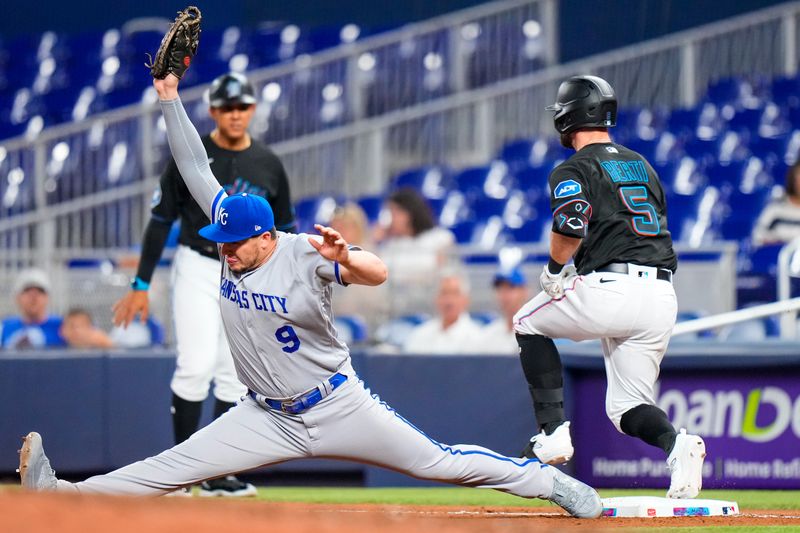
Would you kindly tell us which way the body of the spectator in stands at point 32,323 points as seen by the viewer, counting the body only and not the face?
toward the camera

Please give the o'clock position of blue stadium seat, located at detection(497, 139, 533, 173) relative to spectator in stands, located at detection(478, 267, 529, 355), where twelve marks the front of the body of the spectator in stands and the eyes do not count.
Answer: The blue stadium seat is roughly at 6 o'clock from the spectator in stands.

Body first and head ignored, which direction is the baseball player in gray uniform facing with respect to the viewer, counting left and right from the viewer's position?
facing the viewer and to the left of the viewer

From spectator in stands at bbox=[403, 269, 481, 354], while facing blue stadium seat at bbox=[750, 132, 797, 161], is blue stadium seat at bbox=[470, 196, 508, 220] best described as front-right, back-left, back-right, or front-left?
front-left

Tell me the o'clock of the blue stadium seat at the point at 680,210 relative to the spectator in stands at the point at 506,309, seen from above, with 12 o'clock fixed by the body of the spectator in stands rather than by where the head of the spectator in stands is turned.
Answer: The blue stadium seat is roughly at 7 o'clock from the spectator in stands.

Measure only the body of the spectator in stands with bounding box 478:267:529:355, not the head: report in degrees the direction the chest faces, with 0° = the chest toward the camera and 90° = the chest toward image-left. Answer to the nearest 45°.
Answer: approximately 0°

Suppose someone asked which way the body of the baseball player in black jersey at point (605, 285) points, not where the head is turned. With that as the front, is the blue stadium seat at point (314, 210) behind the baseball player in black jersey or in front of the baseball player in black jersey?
in front

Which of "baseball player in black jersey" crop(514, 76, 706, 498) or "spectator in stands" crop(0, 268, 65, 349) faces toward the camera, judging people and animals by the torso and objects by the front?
the spectator in stands

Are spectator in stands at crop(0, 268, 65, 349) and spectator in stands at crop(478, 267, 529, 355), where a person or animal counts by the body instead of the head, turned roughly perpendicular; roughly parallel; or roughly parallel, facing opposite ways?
roughly parallel

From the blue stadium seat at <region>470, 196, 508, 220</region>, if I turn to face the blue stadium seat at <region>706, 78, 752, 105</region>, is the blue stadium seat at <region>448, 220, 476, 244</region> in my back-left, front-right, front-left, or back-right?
back-right
